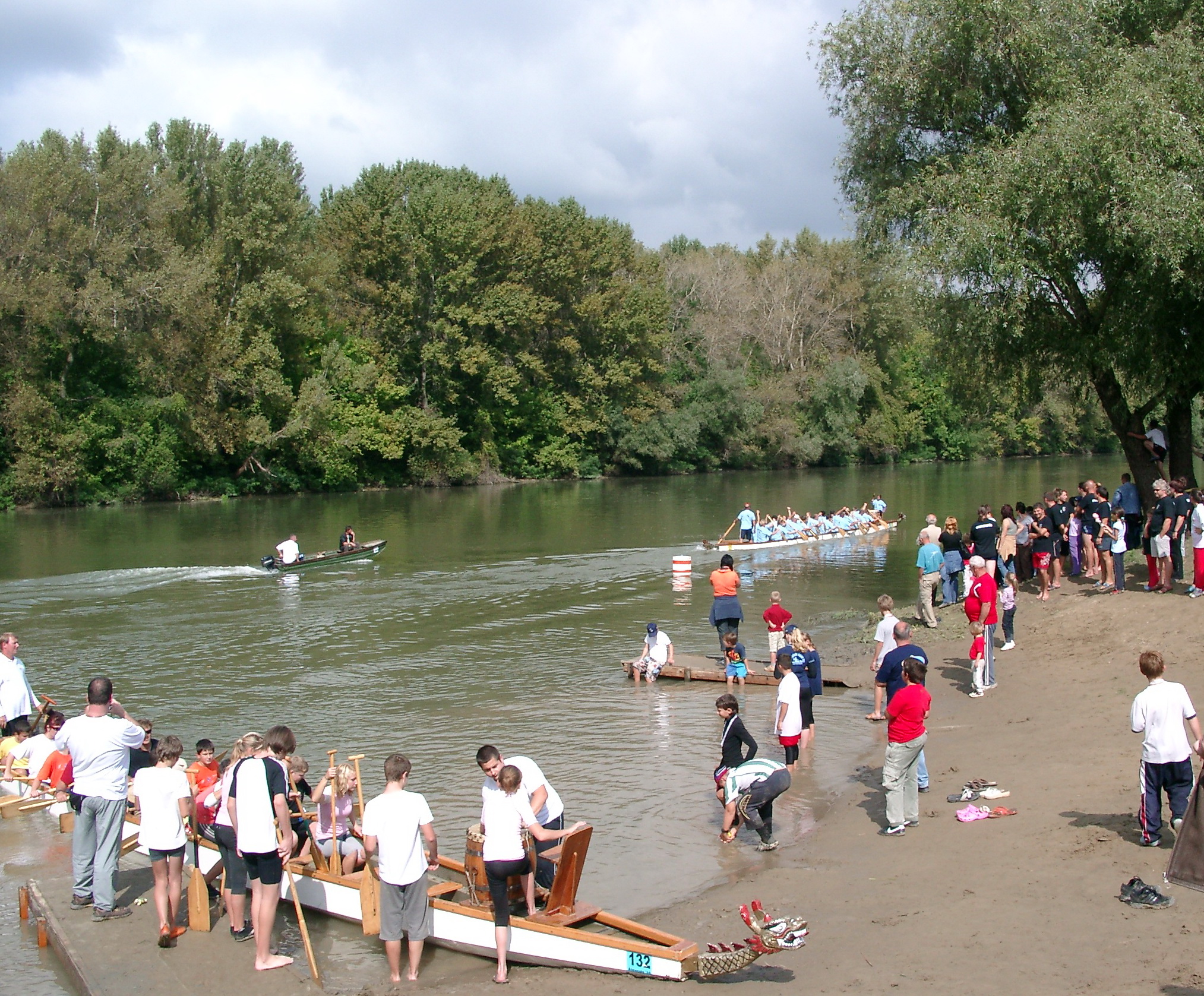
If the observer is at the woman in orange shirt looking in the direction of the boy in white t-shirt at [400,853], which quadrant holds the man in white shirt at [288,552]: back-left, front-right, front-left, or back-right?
back-right

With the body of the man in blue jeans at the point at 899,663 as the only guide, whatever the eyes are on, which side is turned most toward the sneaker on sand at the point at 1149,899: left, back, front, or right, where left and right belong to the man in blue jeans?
back

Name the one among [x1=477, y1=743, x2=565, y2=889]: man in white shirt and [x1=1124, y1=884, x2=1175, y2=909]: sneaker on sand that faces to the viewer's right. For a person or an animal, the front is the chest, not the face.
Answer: the sneaker on sand

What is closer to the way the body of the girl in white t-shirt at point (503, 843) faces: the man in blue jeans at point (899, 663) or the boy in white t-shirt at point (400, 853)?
the man in blue jeans

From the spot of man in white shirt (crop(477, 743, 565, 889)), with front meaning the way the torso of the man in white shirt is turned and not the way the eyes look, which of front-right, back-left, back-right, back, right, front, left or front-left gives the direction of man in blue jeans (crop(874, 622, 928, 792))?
back

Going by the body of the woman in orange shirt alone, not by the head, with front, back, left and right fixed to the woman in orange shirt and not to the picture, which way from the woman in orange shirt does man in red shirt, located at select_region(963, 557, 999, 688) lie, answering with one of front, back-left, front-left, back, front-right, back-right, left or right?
back-right

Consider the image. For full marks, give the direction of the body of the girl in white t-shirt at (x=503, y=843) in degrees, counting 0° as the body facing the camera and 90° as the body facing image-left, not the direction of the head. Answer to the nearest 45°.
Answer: approximately 180°
